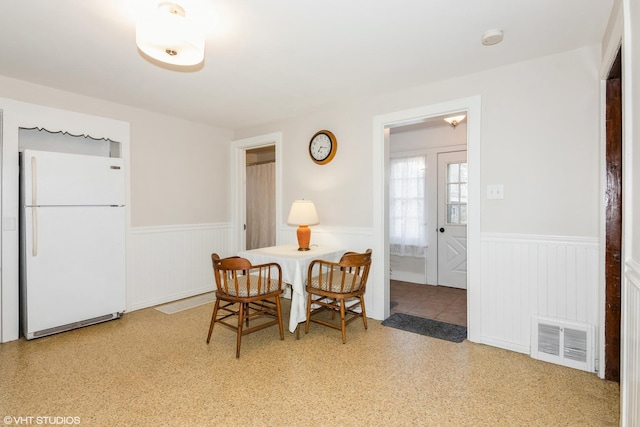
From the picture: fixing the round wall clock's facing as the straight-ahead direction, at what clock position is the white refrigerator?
The white refrigerator is roughly at 1 o'clock from the round wall clock.

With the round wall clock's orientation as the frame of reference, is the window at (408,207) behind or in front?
behind

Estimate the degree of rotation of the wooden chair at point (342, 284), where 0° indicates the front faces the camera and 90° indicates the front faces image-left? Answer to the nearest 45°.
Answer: approximately 135°

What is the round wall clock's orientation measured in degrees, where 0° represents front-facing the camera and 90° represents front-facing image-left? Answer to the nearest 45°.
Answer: approximately 45°

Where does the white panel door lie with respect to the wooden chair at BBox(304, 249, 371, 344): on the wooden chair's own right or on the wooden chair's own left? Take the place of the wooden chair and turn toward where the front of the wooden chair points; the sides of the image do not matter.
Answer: on the wooden chair's own right
